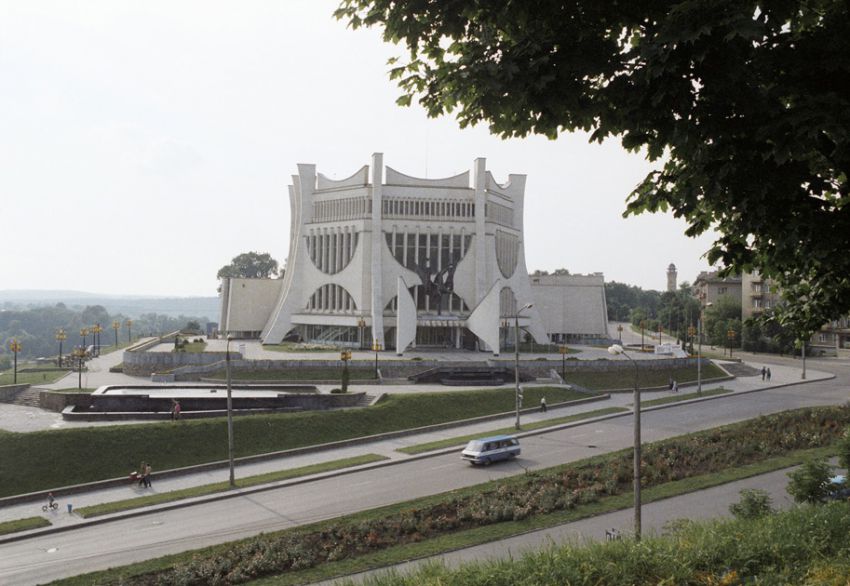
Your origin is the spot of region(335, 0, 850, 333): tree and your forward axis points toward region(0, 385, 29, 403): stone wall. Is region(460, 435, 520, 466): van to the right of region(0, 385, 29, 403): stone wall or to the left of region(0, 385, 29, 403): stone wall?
right

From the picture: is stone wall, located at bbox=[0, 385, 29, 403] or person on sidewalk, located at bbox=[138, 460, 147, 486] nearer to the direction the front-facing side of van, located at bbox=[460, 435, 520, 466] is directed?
the person on sidewalk

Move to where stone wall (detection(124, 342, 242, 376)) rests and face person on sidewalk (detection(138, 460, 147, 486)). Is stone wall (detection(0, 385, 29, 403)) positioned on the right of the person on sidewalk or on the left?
right

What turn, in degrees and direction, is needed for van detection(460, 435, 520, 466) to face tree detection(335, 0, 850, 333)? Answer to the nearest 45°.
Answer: approximately 45° to its left

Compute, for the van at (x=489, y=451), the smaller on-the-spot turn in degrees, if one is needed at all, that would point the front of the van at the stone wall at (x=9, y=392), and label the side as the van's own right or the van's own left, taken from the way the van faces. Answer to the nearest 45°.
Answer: approximately 45° to the van's own right

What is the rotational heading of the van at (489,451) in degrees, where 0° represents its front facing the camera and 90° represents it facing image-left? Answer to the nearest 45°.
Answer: approximately 45°

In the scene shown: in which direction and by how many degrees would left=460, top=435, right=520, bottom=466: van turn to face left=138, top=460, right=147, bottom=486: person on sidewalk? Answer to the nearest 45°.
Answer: approximately 45° to its right

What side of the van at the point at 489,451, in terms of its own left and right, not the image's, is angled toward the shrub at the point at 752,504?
left

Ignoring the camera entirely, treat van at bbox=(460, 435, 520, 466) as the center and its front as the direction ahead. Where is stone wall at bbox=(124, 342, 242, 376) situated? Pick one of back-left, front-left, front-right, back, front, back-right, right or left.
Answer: right
